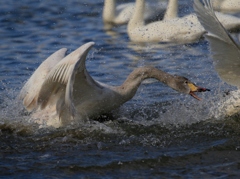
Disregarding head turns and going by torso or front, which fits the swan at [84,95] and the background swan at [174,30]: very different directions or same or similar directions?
very different directions

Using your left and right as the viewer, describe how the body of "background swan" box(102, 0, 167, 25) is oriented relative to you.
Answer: facing to the left of the viewer

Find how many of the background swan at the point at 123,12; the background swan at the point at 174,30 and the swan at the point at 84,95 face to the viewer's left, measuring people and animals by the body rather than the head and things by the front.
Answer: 2

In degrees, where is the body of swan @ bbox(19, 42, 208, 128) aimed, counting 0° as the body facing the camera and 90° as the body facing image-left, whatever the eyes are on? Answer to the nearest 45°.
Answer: approximately 270°

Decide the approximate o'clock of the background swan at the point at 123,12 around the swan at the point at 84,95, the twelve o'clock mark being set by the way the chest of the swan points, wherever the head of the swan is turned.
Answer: The background swan is roughly at 9 o'clock from the swan.

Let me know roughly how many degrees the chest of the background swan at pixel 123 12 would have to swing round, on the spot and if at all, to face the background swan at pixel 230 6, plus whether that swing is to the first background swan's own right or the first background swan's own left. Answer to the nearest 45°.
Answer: approximately 180°

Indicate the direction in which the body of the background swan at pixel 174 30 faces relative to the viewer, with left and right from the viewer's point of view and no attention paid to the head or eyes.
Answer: facing to the left of the viewer

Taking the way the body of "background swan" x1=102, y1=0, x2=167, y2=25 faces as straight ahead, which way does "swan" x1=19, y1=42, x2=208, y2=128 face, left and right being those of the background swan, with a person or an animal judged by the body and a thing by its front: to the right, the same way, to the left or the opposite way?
the opposite way
